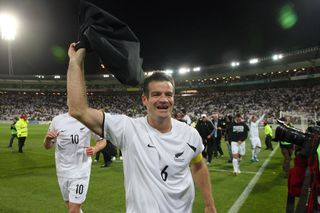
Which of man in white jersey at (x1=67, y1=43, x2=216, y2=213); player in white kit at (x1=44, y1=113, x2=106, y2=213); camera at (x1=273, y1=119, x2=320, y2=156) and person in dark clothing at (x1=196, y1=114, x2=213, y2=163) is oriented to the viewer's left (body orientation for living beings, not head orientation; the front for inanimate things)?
the camera

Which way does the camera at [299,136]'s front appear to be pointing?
to the viewer's left

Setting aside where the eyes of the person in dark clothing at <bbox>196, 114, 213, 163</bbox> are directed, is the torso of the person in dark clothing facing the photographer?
yes

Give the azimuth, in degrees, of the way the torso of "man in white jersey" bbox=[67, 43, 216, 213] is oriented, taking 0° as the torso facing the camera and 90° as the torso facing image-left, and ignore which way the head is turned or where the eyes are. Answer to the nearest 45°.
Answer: approximately 0°

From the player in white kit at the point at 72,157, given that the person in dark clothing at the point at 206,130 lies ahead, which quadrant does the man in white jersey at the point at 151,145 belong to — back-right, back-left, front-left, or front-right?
back-right

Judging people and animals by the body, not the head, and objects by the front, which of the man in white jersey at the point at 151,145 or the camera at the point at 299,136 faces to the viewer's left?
the camera
